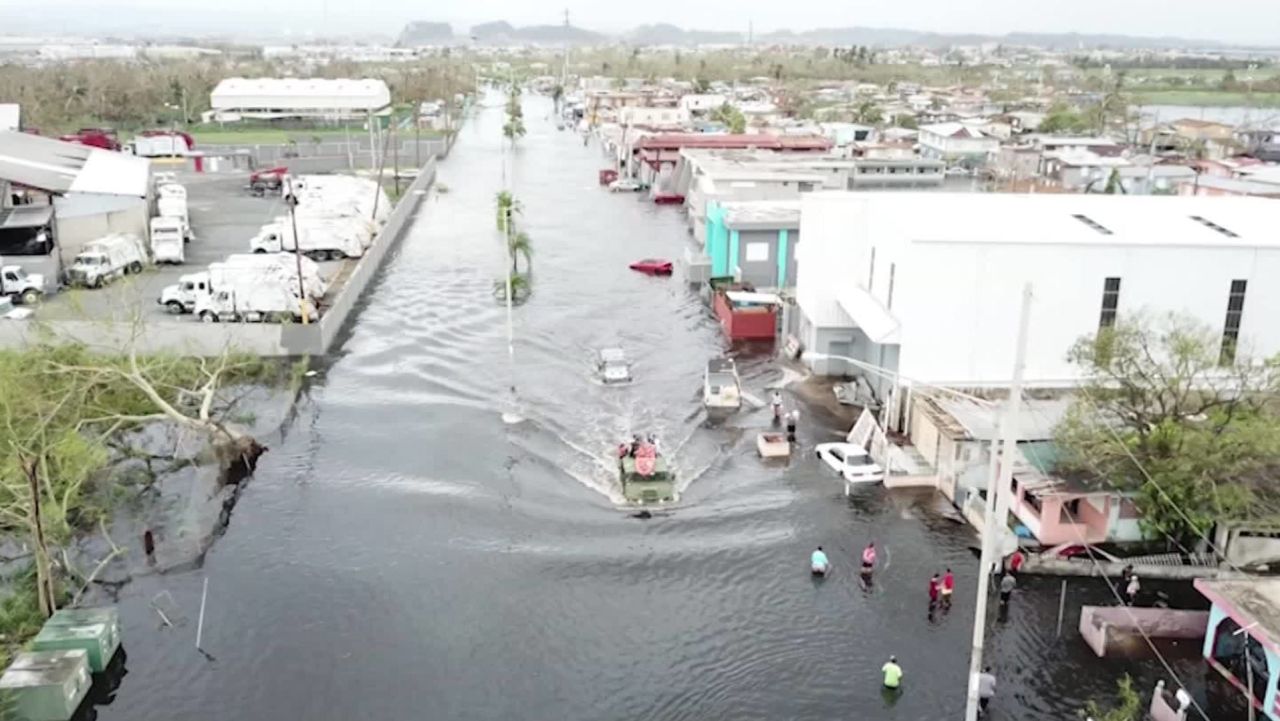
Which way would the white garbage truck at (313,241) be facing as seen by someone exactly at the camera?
facing to the left of the viewer

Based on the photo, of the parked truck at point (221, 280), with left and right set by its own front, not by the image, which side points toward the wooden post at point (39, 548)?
left

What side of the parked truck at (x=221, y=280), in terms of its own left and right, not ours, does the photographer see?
left

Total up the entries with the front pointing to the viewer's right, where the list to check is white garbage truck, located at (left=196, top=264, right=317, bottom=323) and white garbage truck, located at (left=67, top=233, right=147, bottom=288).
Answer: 0

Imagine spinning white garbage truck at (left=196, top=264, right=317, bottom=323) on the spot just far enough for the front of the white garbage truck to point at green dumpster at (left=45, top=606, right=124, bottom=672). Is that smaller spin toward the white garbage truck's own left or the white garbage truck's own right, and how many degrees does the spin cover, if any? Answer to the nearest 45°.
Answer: approximately 90° to the white garbage truck's own left

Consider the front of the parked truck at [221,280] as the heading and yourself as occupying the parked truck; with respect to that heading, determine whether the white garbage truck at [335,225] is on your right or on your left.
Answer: on your right

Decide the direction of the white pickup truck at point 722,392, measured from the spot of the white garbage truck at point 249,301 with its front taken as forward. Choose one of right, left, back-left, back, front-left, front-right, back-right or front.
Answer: back-left

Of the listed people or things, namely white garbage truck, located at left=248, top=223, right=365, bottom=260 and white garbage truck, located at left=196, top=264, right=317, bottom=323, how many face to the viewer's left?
2

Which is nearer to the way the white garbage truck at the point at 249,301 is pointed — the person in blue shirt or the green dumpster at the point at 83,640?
the green dumpster

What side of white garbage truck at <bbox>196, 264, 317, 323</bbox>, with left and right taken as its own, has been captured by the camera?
left
